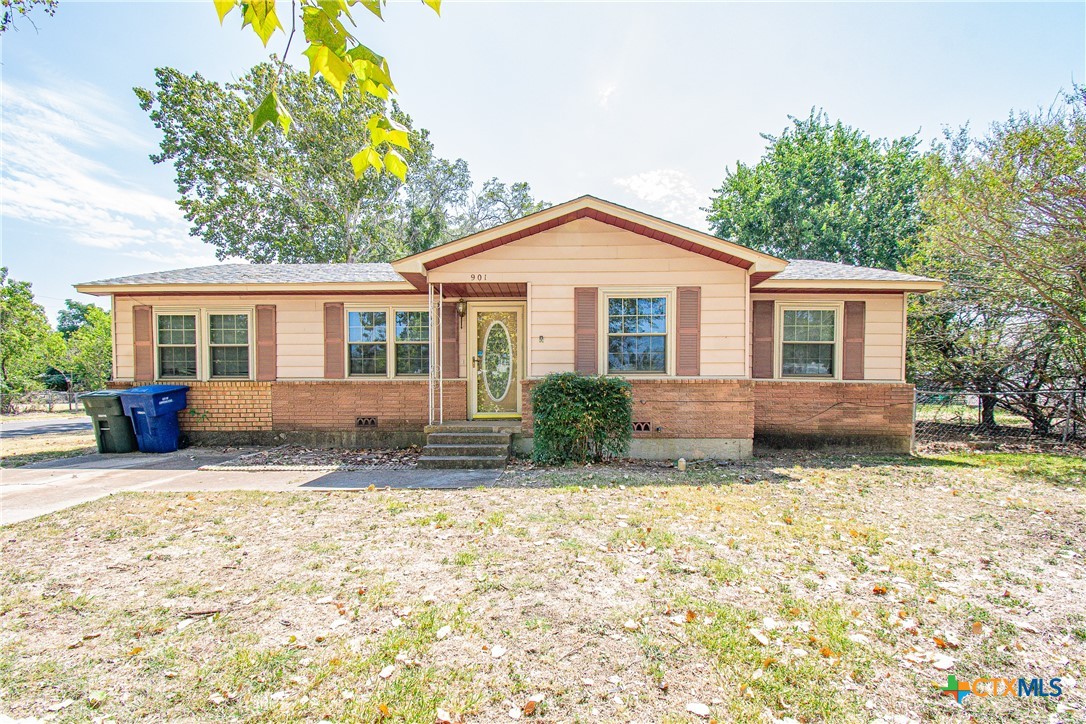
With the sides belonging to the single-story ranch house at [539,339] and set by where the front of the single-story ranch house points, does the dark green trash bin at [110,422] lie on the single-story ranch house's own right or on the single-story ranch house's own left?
on the single-story ranch house's own right

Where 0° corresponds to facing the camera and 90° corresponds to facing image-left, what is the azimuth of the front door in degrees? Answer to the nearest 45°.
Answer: approximately 0°

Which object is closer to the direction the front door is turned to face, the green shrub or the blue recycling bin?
the green shrub

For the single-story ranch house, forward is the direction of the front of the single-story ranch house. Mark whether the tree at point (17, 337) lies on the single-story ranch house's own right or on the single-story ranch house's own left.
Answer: on the single-story ranch house's own right

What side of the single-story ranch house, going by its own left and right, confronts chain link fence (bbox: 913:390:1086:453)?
left

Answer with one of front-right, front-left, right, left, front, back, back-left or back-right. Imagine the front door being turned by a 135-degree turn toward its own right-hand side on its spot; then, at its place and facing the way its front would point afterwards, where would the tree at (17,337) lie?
front

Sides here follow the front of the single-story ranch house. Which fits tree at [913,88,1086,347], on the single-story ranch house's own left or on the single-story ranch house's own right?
on the single-story ranch house's own left

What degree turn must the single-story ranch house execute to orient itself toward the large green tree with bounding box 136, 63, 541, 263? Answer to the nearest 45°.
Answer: approximately 135° to its right

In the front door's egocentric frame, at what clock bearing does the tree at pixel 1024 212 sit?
The tree is roughly at 9 o'clock from the front door.

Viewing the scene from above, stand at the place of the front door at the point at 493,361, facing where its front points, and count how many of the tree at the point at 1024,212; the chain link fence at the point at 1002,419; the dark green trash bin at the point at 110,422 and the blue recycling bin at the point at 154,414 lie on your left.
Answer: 2

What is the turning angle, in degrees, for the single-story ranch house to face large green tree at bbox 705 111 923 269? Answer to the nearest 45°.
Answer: approximately 135° to its left

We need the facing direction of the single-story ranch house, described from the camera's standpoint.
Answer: facing the viewer

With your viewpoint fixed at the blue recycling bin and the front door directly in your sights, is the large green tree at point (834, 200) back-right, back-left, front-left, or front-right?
front-left

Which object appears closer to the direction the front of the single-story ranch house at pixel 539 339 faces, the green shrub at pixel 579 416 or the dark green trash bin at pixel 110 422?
the green shrub

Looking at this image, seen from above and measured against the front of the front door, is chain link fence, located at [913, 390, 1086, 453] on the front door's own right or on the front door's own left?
on the front door's own left

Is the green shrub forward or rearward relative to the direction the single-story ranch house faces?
forward

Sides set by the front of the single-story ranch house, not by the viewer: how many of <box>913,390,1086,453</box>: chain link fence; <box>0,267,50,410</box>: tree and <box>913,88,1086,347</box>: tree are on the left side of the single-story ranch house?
2

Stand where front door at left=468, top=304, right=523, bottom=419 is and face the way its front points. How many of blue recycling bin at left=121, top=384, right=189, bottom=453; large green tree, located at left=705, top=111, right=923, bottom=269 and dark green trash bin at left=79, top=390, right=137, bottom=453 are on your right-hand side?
2

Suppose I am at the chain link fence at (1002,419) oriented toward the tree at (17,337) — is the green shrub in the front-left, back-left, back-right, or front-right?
front-left
